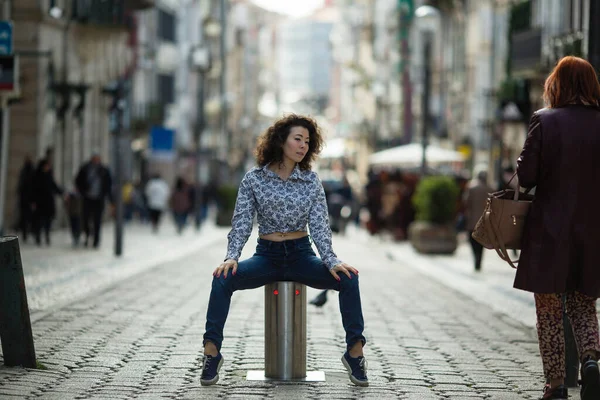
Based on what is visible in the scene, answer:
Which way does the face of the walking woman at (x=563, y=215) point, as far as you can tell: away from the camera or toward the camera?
away from the camera

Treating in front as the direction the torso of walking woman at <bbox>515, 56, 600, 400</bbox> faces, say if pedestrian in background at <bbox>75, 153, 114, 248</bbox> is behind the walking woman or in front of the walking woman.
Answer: in front

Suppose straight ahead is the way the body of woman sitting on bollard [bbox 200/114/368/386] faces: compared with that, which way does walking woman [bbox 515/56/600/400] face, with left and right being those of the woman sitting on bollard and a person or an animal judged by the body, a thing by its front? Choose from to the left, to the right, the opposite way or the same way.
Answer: the opposite way

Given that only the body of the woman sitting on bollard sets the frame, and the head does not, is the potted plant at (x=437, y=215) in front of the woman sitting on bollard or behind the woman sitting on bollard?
behind

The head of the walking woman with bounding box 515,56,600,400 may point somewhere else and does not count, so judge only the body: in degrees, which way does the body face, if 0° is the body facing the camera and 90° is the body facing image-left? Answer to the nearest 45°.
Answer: approximately 180°

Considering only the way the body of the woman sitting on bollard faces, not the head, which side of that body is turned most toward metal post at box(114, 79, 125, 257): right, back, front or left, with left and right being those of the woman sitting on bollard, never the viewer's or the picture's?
back

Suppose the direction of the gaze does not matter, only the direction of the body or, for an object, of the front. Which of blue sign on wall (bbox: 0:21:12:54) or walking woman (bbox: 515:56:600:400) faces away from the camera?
the walking woman
